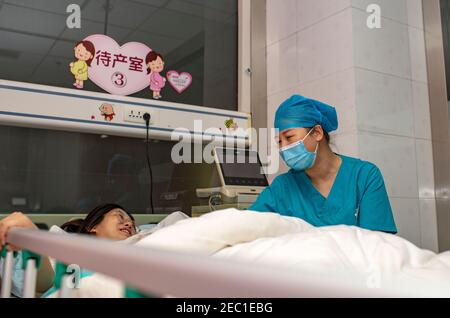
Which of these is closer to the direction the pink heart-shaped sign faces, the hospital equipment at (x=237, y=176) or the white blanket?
the white blanket

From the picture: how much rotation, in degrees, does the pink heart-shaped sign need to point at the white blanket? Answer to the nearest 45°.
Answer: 0° — it already faces it

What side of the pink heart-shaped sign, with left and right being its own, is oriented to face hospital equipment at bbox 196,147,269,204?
left

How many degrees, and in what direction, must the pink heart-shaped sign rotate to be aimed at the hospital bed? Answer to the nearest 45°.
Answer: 0° — it already faces it

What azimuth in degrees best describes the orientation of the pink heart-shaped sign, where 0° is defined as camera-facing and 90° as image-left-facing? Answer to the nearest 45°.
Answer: approximately 0°
